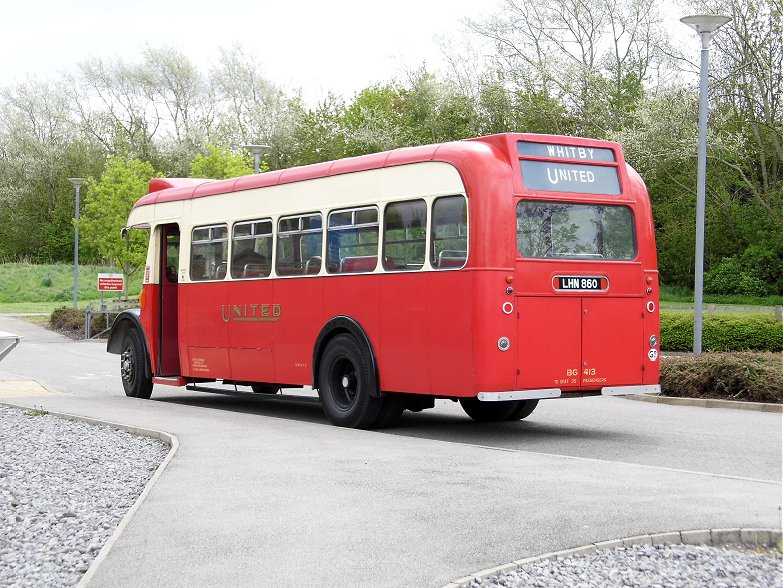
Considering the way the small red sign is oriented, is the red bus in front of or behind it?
in front

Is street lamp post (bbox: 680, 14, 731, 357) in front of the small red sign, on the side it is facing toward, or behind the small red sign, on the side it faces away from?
in front

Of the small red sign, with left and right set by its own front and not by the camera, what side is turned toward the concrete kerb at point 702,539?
front

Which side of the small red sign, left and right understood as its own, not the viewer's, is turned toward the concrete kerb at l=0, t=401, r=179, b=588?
front

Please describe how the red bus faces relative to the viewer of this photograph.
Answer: facing away from the viewer and to the left of the viewer

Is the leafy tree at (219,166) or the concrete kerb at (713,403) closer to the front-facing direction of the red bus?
the leafy tree

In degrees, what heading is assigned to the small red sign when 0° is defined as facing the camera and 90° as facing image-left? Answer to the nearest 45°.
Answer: approximately 0°

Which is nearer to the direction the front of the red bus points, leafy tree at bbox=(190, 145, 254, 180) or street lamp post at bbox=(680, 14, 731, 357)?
the leafy tree

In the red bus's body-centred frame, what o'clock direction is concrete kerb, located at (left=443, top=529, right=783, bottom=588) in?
The concrete kerb is roughly at 7 o'clock from the red bus.

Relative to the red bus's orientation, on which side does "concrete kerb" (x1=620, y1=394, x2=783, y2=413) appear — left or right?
on its right

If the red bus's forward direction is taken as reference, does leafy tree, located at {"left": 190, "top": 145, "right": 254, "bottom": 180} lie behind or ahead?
ahead

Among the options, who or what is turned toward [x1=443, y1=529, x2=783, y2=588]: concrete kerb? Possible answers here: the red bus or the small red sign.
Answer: the small red sign

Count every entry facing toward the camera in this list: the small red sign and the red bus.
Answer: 1
